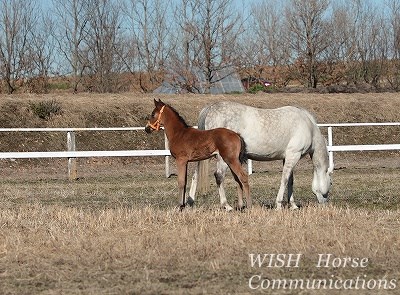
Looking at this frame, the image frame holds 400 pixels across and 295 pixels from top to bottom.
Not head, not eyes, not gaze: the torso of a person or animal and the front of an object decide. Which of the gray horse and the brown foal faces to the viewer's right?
the gray horse

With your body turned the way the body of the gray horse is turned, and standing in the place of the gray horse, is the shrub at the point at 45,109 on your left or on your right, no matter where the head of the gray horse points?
on your left

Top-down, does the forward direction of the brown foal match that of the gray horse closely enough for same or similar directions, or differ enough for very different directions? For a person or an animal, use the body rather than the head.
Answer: very different directions

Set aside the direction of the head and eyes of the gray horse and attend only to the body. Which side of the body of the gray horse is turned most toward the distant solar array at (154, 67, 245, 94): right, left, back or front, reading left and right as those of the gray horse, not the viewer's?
left

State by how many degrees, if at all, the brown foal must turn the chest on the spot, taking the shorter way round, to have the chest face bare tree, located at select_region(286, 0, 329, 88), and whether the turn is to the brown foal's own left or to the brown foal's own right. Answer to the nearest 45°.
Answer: approximately 90° to the brown foal's own right

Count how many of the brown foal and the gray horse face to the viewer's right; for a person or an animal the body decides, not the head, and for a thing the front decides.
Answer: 1

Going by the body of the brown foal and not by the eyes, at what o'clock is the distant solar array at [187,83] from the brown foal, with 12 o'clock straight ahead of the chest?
The distant solar array is roughly at 3 o'clock from the brown foal.

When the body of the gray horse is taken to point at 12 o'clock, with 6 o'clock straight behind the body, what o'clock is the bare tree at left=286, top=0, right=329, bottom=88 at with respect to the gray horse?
The bare tree is roughly at 9 o'clock from the gray horse.

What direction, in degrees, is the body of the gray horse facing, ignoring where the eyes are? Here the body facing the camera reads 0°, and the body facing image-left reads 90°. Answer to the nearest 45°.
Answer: approximately 270°

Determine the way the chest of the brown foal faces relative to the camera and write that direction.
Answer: to the viewer's left
